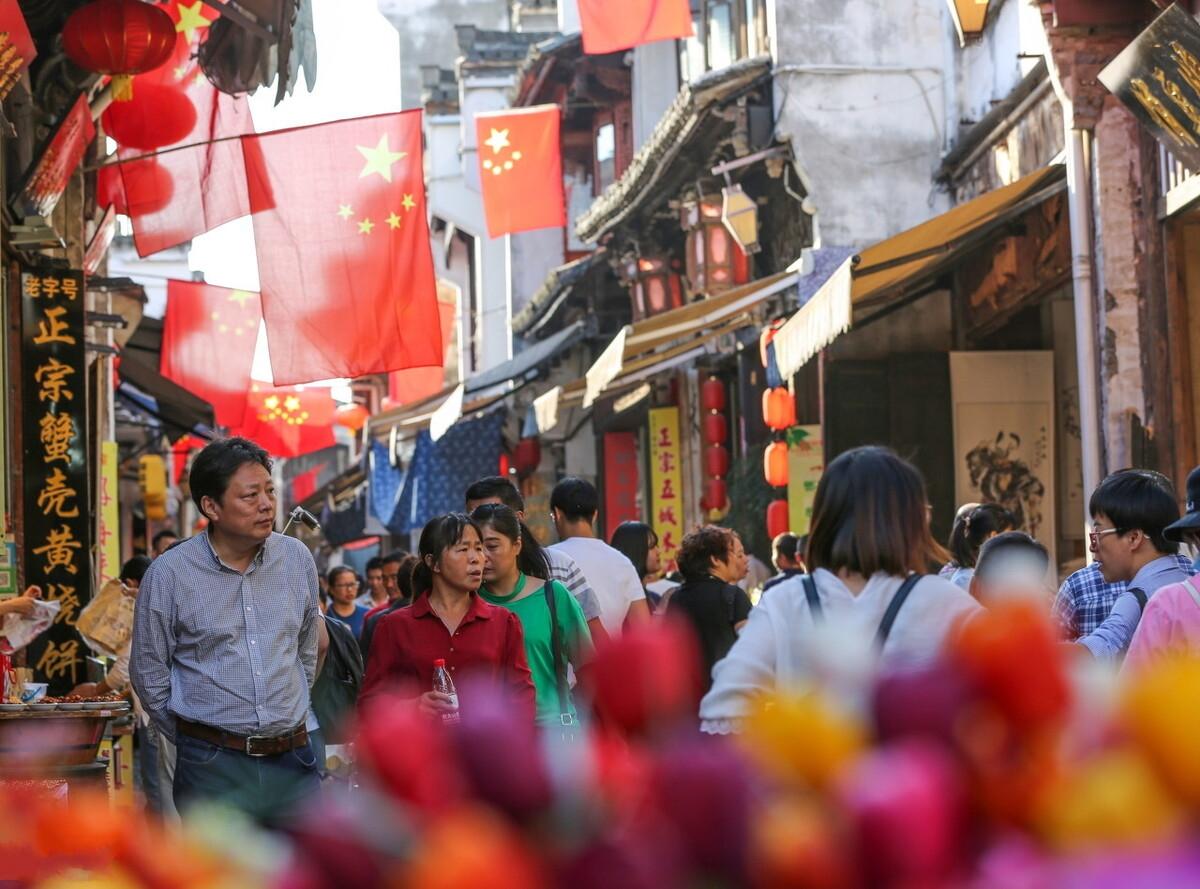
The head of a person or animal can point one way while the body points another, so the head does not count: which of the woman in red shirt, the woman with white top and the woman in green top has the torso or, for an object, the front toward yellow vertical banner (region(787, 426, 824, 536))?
the woman with white top

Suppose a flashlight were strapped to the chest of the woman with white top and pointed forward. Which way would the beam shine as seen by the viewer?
away from the camera

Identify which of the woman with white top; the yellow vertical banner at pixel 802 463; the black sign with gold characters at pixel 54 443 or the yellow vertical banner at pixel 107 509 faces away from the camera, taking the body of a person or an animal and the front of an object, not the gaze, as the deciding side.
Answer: the woman with white top

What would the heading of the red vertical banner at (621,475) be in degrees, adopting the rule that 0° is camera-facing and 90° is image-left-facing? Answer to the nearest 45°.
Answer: approximately 0°

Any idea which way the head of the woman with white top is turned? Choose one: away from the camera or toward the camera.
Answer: away from the camera

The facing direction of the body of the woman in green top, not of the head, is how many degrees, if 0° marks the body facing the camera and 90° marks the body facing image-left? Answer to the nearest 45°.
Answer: approximately 45°

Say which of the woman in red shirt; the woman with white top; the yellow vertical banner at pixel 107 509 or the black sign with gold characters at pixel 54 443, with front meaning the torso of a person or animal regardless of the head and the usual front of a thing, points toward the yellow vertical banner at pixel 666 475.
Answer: the woman with white top
